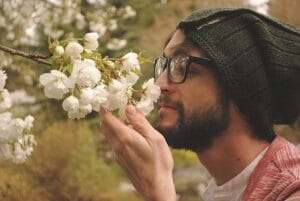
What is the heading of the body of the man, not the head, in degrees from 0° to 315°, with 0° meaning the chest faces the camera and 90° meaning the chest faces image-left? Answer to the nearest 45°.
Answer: approximately 90°

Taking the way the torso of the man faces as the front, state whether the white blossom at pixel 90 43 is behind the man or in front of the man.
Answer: in front

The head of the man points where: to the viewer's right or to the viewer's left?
to the viewer's left
